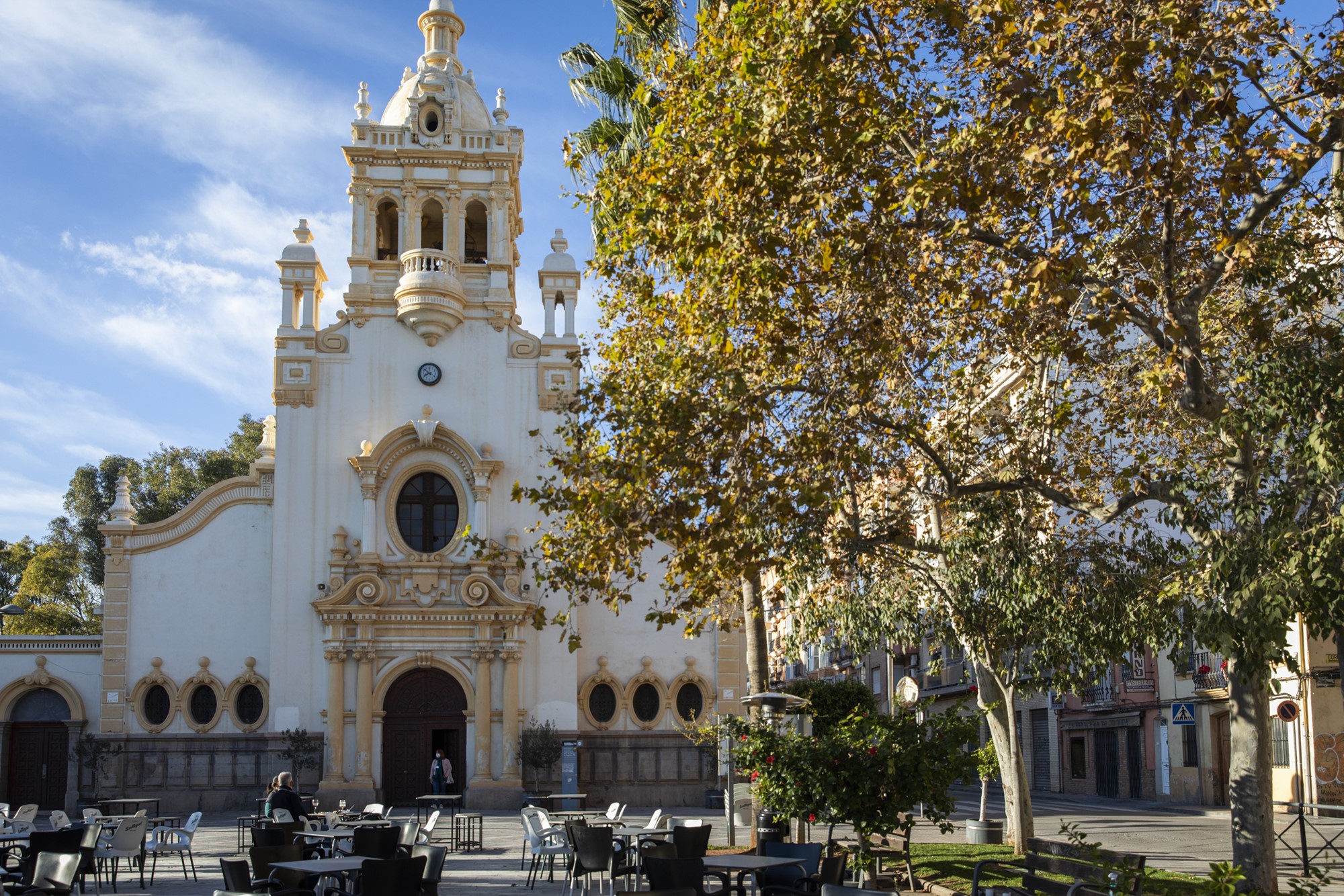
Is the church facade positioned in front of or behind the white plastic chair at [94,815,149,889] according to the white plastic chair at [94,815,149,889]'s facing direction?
in front

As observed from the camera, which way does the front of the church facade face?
facing the viewer

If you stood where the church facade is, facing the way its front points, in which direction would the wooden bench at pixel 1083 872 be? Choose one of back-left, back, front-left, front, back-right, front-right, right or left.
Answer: front

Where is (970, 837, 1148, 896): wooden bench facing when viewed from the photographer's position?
facing the viewer and to the left of the viewer

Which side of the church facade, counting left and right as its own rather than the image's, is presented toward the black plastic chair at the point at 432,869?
front

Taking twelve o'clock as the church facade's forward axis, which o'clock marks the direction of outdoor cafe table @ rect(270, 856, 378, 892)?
The outdoor cafe table is roughly at 12 o'clock from the church facade.

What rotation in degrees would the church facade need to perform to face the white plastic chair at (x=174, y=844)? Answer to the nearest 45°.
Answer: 0° — it already faces it

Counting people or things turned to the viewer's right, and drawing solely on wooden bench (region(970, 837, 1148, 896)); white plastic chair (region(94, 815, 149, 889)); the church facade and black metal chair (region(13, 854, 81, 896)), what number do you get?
0
